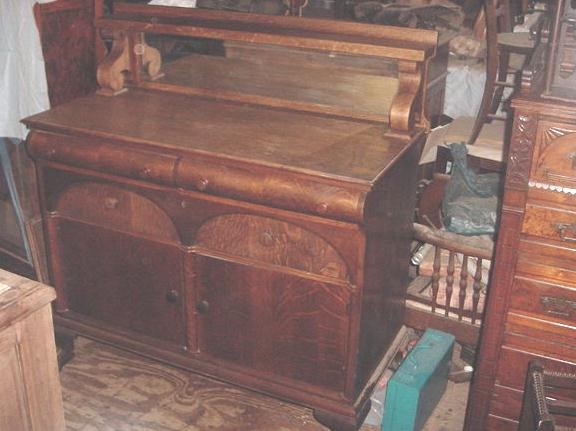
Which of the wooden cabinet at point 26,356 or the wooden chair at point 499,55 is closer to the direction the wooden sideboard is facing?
the wooden cabinet

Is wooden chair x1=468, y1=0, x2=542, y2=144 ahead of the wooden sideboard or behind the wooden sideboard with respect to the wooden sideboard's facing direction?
behind

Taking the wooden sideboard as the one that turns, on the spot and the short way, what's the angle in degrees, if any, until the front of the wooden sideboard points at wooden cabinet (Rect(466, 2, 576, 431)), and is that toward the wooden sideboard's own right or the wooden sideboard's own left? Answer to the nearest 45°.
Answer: approximately 90° to the wooden sideboard's own left

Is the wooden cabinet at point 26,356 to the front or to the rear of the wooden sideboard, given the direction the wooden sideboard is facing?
to the front

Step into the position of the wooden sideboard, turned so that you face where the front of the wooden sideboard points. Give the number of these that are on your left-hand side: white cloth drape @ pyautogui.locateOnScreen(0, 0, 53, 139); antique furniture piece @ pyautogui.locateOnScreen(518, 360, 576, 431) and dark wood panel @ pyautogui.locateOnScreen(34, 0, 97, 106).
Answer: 1

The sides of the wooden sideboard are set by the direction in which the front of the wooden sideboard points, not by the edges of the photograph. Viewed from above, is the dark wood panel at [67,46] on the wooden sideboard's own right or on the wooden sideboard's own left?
on the wooden sideboard's own right

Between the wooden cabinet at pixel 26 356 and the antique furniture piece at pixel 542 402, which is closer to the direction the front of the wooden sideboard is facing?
the wooden cabinet

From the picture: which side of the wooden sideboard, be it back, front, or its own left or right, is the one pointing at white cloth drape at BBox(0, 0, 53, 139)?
right

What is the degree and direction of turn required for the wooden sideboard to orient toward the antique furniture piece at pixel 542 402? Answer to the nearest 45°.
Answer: approximately 90° to its left

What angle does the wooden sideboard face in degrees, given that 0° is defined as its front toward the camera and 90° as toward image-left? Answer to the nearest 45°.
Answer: approximately 45°
